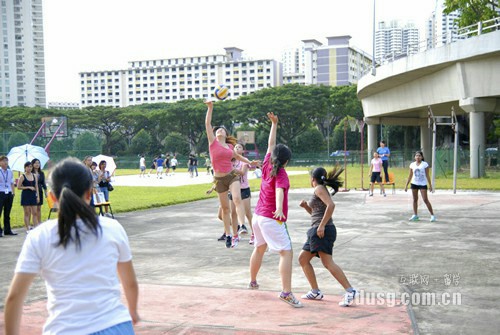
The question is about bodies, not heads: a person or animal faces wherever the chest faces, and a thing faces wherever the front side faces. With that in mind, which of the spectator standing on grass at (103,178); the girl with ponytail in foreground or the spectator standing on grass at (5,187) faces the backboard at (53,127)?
the girl with ponytail in foreground

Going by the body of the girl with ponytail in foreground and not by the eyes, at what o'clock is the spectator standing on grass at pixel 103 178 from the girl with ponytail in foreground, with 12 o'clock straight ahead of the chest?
The spectator standing on grass is roughly at 12 o'clock from the girl with ponytail in foreground.

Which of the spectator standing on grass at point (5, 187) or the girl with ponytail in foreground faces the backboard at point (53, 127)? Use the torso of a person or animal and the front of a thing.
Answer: the girl with ponytail in foreground

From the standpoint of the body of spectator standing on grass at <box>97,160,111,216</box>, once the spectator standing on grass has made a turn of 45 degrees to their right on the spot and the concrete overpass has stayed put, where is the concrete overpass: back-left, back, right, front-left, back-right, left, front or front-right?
back-left

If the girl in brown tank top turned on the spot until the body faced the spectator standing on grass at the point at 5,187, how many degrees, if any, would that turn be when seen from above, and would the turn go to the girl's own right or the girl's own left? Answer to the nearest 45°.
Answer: approximately 45° to the girl's own right

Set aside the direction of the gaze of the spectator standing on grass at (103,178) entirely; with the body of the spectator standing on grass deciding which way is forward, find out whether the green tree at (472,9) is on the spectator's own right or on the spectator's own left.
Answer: on the spectator's own left

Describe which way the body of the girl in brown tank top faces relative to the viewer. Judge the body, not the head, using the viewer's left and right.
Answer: facing to the left of the viewer

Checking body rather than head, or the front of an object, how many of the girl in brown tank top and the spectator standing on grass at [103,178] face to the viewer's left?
1

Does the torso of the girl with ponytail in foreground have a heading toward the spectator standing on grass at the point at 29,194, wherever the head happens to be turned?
yes

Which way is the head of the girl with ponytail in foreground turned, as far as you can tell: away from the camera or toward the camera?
away from the camera

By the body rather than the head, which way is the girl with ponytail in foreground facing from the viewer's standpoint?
away from the camera
